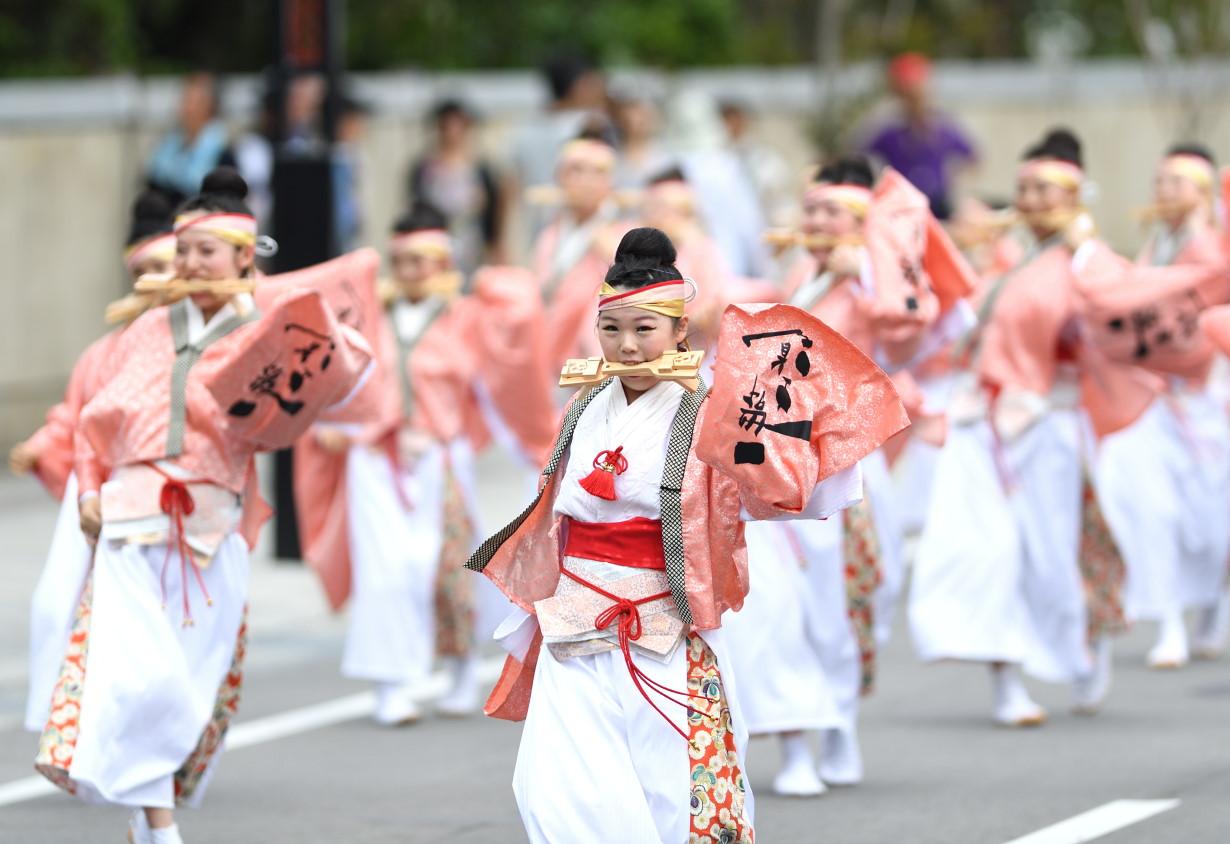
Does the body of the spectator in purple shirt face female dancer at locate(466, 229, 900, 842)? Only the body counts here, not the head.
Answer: yes

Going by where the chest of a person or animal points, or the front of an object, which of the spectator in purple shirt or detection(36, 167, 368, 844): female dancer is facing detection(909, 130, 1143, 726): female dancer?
the spectator in purple shirt

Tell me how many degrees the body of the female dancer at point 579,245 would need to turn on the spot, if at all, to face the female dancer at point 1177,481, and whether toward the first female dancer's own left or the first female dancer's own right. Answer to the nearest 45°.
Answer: approximately 90° to the first female dancer's own left

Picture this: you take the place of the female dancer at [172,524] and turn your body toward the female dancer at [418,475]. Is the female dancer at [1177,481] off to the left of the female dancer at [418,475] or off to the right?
right

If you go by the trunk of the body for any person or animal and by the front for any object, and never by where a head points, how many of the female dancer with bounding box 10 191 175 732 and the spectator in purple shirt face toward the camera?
2

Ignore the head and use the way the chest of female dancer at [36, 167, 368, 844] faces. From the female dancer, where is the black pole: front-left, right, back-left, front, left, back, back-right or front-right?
back

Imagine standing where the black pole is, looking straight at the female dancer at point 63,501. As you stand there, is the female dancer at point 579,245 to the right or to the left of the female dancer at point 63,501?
left

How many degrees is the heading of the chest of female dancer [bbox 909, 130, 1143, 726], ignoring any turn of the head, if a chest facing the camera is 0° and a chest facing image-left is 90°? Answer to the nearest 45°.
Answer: approximately 45°
